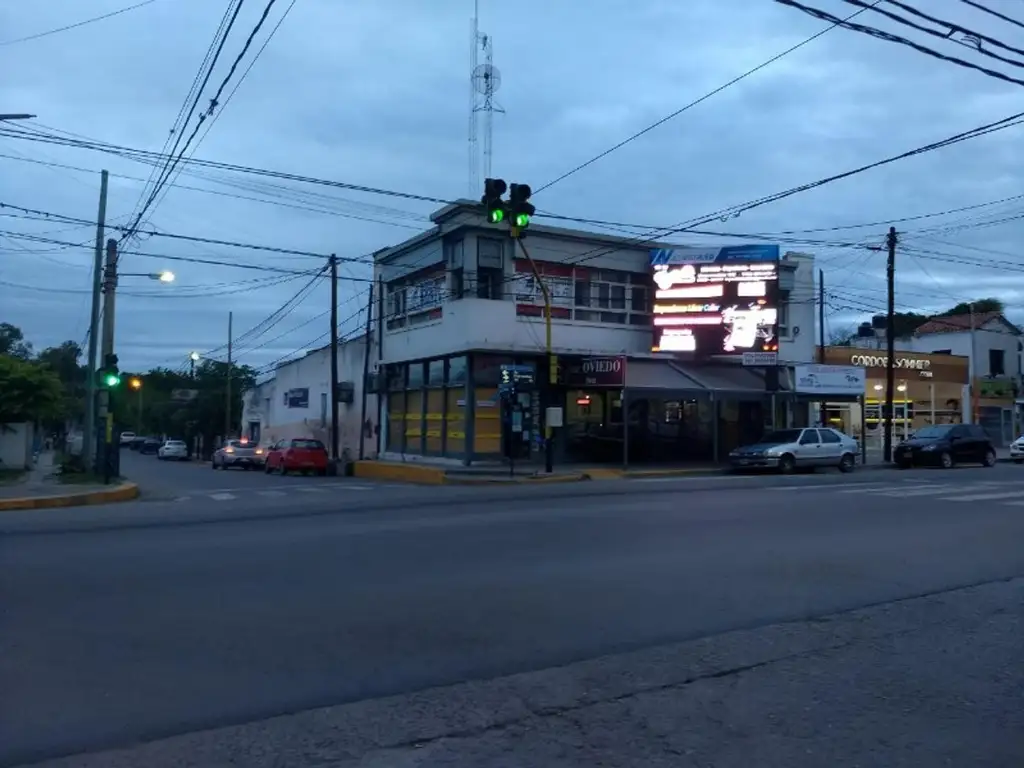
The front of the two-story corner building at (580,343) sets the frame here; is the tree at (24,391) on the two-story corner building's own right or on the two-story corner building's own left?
on the two-story corner building's own right

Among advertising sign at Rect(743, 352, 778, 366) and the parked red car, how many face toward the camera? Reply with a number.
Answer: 1

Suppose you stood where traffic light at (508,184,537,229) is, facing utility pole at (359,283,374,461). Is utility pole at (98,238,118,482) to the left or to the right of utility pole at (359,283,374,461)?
left

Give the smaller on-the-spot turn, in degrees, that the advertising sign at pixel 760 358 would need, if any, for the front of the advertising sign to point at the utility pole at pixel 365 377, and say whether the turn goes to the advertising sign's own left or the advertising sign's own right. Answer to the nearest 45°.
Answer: approximately 90° to the advertising sign's own right

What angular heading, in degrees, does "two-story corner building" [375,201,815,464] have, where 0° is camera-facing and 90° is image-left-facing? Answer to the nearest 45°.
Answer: approximately 0°

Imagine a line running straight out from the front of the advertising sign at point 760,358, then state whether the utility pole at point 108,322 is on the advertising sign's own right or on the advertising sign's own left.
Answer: on the advertising sign's own right

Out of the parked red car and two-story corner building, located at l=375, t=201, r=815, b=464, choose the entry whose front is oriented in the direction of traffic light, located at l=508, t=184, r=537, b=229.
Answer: the two-story corner building

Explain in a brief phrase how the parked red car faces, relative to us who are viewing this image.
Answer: facing away from the viewer and to the left of the viewer

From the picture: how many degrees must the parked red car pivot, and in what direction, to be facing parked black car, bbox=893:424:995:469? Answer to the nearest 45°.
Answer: approximately 135° to its right

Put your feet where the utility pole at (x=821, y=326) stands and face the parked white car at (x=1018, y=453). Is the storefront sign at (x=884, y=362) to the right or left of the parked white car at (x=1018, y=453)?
left

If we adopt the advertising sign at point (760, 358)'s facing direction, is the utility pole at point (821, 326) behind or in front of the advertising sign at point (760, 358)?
behind

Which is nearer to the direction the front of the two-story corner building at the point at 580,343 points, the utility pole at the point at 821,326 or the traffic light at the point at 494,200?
the traffic light
